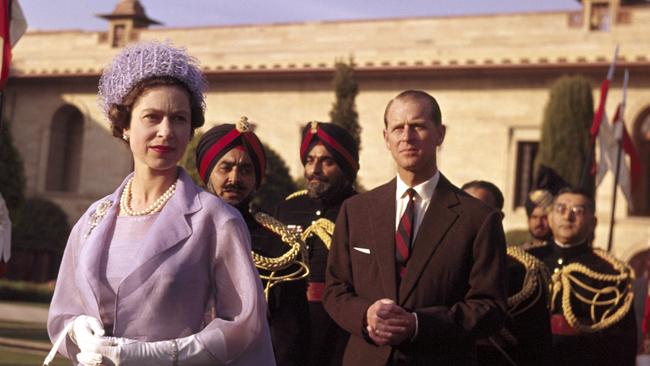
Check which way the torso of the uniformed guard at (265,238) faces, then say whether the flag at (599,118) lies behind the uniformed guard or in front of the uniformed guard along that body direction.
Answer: behind

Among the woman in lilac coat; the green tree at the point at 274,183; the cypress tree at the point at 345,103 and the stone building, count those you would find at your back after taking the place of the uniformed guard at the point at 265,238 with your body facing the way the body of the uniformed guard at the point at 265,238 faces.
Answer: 3

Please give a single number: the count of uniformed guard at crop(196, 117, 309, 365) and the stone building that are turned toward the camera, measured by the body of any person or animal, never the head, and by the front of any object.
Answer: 2

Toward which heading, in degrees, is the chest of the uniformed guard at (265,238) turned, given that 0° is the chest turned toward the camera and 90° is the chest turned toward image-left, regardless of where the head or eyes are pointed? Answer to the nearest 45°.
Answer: approximately 0°

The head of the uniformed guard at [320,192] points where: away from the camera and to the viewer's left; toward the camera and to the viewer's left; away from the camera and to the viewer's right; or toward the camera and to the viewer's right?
toward the camera and to the viewer's left

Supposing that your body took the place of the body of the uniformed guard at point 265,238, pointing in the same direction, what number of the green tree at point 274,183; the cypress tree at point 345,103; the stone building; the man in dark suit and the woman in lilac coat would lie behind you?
3

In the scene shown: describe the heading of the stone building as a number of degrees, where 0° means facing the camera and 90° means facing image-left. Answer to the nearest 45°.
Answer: approximately 0°
